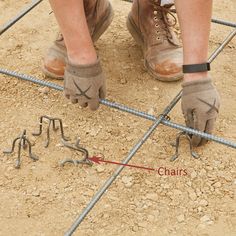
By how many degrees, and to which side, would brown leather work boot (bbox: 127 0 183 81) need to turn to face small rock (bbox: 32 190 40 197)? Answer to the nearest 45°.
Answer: approximately 90° to its right

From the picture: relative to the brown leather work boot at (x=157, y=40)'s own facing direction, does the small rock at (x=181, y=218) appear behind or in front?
in front

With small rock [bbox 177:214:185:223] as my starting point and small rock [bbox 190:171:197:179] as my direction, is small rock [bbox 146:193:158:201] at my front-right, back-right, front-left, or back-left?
front-left

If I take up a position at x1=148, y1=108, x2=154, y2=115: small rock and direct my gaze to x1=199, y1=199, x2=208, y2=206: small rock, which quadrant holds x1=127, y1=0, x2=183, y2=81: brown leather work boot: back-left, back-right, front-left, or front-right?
back-left

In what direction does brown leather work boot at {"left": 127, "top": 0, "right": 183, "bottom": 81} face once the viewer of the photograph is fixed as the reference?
facing the viewer and to the right of the viewer

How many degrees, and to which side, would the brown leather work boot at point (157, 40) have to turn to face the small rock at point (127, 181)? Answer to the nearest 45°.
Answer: approximately 45° to its right

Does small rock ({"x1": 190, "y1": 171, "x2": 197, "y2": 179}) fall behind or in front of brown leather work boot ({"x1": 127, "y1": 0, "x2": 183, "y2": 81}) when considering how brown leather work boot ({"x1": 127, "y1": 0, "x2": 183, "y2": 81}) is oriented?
in front

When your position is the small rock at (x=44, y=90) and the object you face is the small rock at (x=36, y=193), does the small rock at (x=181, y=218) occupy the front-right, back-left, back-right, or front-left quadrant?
front-left

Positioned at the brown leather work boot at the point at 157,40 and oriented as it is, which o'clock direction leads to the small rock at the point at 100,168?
The small rock is roughly at 2 o'clock from the brown leather work boot.

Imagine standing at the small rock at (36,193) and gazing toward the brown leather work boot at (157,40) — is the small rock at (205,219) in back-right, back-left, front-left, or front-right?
front-right

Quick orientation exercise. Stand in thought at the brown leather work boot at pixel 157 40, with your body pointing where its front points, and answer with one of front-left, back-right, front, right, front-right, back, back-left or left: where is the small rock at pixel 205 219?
front-right

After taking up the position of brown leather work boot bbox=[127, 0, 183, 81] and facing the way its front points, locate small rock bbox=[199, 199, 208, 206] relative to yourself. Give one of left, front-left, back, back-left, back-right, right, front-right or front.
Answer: front-right
